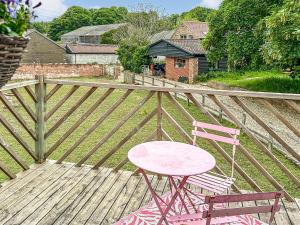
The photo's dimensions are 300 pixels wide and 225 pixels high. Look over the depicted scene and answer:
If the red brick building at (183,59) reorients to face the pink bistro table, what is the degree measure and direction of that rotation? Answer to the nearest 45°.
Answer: approximately 45° to its left

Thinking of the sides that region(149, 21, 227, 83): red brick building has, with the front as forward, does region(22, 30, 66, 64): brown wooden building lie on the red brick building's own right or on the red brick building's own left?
on the red brick building's own right

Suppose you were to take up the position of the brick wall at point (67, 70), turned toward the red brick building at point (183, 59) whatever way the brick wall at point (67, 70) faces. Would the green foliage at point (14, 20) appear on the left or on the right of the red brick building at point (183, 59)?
right

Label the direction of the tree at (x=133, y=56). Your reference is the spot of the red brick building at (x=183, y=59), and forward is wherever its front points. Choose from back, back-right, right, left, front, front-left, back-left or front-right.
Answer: right

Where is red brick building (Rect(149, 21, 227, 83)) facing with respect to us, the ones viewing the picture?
facing the viewer and to the left of the viewer

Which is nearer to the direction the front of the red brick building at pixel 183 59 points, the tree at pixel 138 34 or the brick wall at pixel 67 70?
the brick wall

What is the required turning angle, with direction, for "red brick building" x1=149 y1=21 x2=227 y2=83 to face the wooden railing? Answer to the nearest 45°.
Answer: approximately 45° to its left

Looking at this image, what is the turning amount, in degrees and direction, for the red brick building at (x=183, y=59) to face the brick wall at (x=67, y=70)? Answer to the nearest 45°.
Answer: approximately 45° to its right
